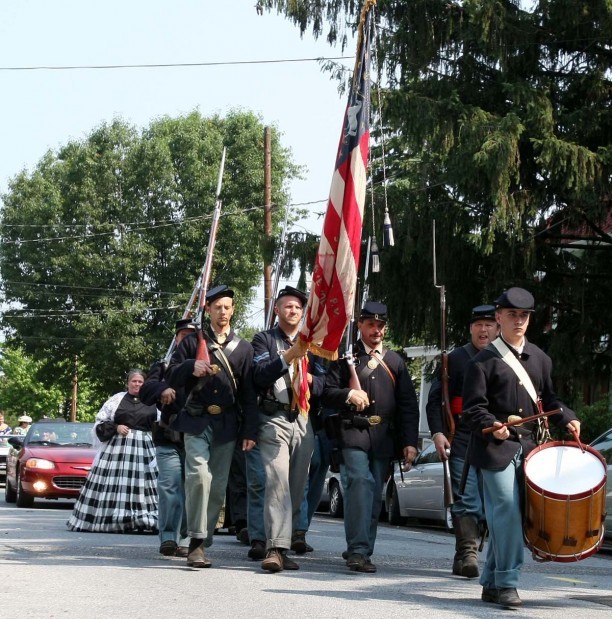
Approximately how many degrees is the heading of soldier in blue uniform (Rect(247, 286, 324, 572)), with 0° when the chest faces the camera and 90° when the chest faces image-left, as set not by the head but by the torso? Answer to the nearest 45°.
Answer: approximately 0°

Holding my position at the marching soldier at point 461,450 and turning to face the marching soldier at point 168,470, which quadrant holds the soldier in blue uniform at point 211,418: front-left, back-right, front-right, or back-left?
front-left

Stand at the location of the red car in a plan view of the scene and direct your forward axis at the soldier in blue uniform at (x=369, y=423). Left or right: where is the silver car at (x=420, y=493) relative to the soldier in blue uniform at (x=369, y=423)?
left

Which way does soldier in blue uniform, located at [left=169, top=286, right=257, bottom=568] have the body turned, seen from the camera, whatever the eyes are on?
toward the camera

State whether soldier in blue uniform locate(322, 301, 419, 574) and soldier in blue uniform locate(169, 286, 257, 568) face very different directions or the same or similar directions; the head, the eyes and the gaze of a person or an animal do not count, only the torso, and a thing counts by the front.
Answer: same or similar directions

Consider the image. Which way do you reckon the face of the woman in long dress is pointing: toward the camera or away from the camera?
toward the camera

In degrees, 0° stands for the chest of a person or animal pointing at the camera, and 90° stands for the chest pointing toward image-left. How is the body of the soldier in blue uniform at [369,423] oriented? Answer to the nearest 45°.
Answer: approximately 0°

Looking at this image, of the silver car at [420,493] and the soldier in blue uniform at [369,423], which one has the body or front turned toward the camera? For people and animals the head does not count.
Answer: the soldier in blue uniform

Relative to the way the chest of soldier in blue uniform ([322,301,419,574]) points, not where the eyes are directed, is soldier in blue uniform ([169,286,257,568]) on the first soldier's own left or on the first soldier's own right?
on the first soldier's own right

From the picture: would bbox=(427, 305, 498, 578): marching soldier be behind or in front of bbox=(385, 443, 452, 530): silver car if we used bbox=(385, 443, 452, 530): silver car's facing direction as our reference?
behind

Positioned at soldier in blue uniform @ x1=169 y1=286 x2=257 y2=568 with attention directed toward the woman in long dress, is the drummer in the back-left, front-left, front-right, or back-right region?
back-right

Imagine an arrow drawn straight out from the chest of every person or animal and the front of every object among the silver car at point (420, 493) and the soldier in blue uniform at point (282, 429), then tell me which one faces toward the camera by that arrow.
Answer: the soldier in blue uniform

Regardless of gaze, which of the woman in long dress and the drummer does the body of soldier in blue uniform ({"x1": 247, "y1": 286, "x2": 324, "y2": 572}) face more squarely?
the drummer
